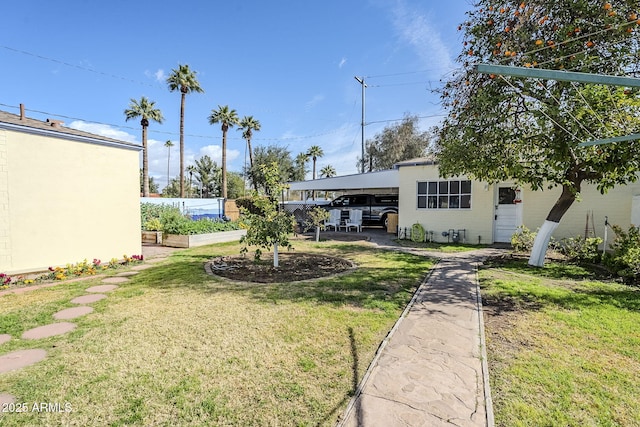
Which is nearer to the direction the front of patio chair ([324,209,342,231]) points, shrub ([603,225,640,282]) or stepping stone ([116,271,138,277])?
the stepping stone

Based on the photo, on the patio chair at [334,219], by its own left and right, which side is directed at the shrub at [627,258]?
left

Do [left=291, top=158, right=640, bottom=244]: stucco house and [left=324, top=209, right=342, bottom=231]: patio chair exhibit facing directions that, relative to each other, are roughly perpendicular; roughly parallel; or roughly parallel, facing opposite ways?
roughly parallel

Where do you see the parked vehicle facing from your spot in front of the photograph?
facing to the left of the viewer

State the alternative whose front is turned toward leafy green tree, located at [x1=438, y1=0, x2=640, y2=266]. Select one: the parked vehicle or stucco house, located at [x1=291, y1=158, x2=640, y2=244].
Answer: the stucco house

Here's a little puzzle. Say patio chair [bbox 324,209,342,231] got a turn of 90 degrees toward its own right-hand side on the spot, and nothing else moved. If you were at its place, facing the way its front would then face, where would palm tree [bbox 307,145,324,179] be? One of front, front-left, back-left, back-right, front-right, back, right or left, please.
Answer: front-right

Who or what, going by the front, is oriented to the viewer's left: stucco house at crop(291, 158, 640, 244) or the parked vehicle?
the parked vehicle

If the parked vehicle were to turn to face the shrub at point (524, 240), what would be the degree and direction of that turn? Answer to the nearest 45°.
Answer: approximately 135° to its left

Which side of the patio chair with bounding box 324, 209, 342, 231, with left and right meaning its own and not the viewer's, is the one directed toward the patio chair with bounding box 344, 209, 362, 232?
left

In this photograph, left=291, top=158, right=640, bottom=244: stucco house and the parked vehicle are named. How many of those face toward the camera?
1

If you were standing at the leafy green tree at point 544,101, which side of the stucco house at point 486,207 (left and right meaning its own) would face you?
front

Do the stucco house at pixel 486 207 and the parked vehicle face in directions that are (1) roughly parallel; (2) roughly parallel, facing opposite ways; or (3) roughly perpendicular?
roughly perpendicular

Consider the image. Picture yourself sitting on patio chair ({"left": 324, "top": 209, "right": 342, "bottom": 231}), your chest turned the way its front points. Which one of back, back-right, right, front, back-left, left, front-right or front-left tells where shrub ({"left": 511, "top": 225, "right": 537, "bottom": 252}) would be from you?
left

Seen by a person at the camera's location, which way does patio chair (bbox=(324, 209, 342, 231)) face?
facing the viewer and to the left of the viewer

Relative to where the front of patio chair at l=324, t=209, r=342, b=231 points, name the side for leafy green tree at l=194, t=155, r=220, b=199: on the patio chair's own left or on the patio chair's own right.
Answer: on the patio chair's own right

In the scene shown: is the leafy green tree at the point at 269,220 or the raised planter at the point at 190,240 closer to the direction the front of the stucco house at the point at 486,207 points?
the leafy green tree

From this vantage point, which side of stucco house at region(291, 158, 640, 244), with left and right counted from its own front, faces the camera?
front

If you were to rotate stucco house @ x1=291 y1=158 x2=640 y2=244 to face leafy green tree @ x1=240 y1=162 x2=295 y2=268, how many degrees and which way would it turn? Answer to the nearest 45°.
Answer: approximately 45° to its right

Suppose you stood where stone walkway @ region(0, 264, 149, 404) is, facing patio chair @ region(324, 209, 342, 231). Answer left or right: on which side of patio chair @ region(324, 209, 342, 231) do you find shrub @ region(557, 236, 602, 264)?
right
